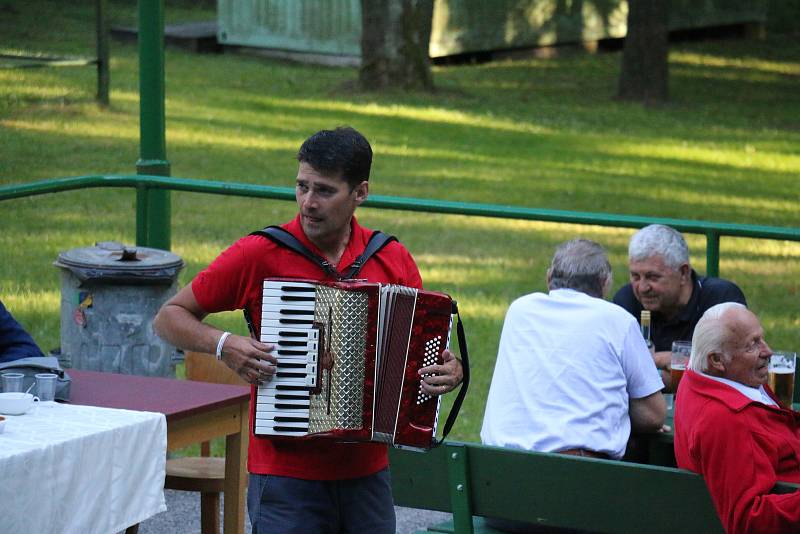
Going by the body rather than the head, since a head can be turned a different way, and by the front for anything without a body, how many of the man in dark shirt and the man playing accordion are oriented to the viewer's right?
0

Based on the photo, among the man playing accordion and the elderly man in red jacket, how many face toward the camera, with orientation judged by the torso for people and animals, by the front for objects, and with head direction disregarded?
1

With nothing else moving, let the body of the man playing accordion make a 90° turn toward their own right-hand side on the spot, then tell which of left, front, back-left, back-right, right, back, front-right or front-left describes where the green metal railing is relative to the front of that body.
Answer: right

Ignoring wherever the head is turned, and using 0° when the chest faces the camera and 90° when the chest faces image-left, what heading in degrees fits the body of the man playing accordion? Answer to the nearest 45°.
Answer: approximately 0°

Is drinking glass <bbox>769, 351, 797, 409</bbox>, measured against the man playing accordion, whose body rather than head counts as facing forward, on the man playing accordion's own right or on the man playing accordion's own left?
on the man playing accordion's own left

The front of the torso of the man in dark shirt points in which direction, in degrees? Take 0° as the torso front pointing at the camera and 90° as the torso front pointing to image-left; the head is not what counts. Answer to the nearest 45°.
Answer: approximately 45°
